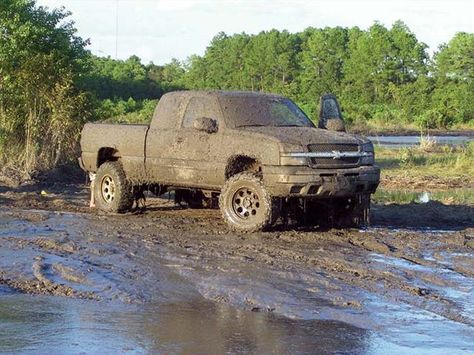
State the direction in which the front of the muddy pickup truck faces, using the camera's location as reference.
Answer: facing the viewer and to the right of the viewer
